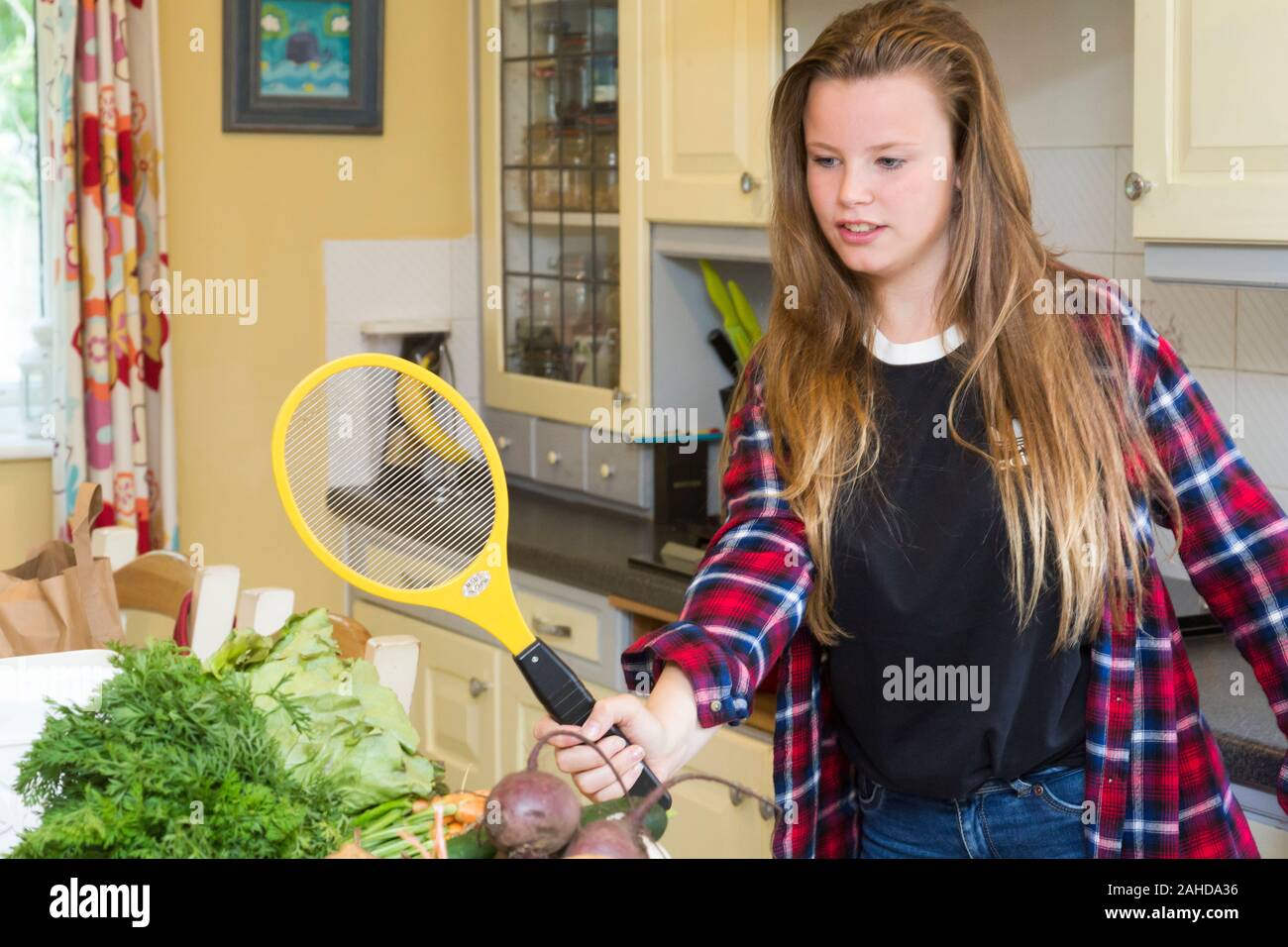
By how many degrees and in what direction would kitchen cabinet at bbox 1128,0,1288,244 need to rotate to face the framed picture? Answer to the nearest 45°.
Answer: approximately 135° to its right

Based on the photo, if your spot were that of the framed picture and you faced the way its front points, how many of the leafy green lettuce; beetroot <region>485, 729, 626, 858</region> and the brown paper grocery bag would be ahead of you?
3

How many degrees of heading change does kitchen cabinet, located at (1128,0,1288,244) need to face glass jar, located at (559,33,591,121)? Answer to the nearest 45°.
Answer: approximately 135° to its right

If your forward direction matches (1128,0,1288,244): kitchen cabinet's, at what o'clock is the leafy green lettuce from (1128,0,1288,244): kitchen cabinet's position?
The leafy green lettuce is roughly at 1 o'clock from the kitchen cabinet.

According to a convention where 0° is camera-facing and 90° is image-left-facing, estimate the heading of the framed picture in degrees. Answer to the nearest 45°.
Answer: approximately 0°

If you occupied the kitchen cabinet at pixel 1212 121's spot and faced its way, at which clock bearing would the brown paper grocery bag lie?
The brown paper grocery bag is roughly at 2 o'clock from the kitchen cabinet.

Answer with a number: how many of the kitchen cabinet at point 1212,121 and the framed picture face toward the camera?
2

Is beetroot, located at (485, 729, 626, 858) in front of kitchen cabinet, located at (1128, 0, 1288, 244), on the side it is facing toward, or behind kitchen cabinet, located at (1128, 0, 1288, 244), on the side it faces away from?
in front
